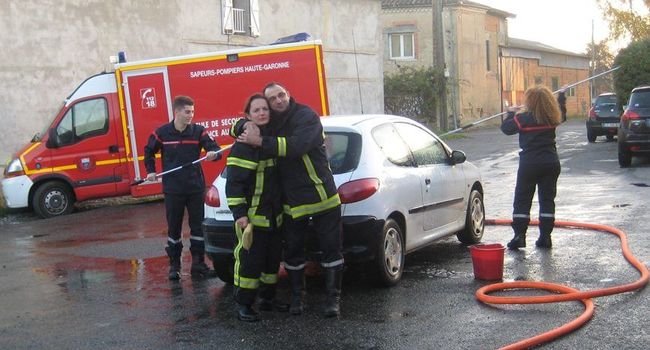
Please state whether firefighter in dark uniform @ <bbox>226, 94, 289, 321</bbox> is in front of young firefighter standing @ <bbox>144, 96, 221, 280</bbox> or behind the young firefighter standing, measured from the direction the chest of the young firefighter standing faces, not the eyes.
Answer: in front

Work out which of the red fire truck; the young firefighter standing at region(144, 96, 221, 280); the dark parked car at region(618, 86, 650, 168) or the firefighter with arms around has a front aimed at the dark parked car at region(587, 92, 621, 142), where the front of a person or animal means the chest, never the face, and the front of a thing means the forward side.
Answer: the dark parked car at region(618, 86, 650, 168)

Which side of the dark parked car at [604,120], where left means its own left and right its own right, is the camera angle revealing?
back

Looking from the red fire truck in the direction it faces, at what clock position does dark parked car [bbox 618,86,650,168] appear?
The dark parked car is roughly at 6 o'clock from the red fire truck.

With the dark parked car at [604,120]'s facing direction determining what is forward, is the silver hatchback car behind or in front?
behind

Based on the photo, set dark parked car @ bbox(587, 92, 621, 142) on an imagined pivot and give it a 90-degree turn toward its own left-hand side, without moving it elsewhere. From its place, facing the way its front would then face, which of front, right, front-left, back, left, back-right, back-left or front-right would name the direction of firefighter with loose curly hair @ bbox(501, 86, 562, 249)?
left

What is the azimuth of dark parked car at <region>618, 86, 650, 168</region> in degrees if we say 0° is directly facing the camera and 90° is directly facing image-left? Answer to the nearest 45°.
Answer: approximately 180°

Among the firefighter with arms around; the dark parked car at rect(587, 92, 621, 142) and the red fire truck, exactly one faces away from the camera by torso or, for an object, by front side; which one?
the dark parked car

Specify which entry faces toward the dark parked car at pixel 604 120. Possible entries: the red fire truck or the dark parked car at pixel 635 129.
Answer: the dark parked car at pixel 635 129

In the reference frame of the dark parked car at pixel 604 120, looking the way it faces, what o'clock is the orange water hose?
The orange water hose is roughly at 6 o'clock from the dark parked car.

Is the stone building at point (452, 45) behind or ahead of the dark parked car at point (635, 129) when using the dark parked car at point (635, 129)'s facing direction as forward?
ahead
